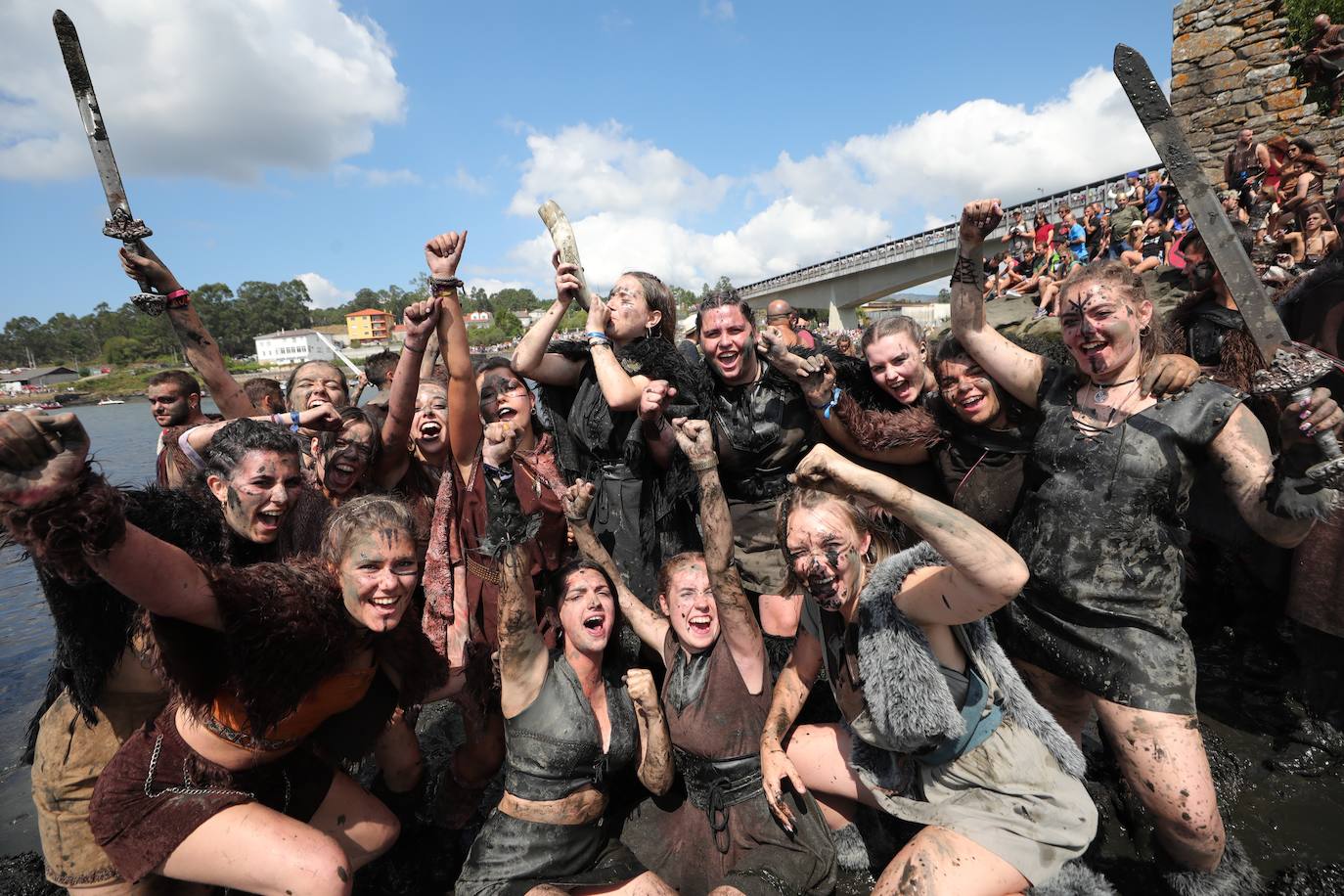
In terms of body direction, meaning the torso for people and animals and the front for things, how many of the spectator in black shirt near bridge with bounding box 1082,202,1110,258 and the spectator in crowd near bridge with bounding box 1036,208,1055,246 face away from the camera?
0

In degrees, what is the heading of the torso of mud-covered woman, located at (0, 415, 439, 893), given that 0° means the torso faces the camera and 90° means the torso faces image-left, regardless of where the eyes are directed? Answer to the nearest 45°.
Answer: approximately 315°

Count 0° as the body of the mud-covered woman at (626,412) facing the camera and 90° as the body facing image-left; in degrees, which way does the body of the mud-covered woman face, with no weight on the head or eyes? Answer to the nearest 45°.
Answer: approximately 45°

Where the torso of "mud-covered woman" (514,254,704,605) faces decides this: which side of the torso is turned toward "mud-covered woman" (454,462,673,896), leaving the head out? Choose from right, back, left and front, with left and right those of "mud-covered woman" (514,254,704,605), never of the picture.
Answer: front

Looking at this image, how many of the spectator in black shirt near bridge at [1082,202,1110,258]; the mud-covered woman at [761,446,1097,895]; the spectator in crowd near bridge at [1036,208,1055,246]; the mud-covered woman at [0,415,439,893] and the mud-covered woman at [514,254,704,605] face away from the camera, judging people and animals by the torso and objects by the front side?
0

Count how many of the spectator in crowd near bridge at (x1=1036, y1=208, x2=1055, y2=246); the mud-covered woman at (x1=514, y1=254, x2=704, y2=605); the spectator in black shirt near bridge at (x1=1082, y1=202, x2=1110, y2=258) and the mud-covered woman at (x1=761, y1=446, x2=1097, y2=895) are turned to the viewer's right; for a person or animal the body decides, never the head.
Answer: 0

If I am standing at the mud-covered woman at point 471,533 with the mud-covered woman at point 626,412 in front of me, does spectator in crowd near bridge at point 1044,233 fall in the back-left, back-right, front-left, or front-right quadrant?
front-left

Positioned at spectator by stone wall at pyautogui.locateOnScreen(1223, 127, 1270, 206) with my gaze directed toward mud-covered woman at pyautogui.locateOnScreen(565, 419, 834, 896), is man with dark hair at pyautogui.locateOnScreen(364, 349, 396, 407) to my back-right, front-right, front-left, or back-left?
front-right

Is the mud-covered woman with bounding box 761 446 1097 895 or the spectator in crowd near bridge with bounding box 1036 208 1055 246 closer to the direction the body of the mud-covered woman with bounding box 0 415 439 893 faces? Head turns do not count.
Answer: the mud-covered woman

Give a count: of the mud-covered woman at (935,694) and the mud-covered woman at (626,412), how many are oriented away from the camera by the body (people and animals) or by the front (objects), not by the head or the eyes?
0

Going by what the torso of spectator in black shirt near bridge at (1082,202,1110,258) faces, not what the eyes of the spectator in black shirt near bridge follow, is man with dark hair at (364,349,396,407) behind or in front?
in front

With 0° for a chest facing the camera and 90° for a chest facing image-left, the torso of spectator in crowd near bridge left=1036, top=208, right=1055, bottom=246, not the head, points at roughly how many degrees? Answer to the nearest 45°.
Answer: approximately 45°

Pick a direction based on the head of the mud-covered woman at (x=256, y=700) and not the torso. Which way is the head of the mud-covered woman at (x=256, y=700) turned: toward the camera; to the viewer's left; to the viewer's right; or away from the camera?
toward the camera

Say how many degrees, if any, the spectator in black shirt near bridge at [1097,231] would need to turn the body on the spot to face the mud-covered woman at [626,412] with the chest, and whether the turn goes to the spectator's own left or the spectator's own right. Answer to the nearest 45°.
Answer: approximately 45° to the spectator's own left

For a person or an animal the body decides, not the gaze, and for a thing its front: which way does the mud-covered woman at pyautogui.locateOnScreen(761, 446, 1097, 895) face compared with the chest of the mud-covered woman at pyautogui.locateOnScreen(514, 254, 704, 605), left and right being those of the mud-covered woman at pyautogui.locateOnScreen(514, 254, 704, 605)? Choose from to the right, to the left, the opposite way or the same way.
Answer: the same way

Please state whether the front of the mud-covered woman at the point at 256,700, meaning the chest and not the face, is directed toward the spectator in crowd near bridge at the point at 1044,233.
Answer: no
